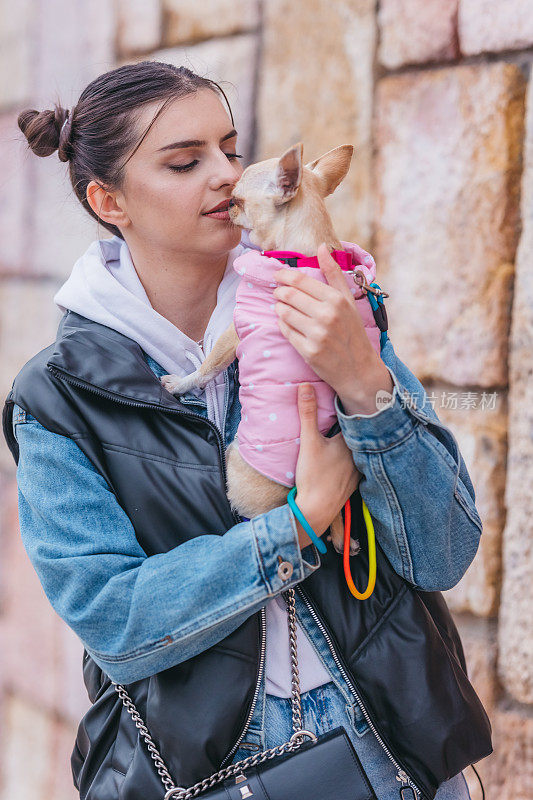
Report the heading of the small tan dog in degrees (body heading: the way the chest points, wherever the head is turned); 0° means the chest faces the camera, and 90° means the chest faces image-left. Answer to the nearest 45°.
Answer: approximately 90°

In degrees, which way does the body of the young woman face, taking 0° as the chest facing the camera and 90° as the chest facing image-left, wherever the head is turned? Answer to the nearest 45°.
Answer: approximately 315°
